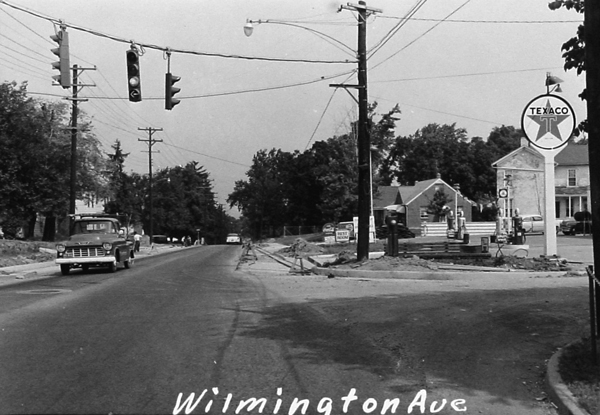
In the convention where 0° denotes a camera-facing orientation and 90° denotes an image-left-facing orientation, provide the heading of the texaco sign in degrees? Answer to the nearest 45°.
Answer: approximately 0°

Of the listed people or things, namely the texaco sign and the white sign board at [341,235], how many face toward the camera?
2

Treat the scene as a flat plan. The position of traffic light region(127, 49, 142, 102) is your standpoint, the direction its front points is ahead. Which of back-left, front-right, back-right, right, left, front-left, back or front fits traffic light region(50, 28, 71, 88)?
right

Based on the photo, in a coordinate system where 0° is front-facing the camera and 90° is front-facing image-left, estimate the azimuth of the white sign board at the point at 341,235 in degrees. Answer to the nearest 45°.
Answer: approximately 0°

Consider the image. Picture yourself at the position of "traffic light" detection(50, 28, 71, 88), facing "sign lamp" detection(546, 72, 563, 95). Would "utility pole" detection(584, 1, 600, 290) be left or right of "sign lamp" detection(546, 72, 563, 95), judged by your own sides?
right
